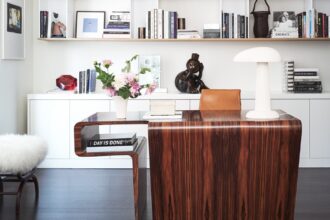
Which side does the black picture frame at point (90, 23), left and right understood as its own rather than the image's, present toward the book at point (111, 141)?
front

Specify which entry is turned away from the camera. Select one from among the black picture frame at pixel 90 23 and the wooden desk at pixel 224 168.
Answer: the wooden desk

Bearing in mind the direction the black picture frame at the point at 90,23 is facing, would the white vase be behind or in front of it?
in front

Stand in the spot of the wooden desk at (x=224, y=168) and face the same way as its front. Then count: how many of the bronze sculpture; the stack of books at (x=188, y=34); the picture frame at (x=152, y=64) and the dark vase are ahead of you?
4

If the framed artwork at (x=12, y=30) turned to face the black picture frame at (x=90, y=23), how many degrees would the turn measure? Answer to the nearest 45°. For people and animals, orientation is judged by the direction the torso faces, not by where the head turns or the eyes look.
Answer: approximately 90° to its left

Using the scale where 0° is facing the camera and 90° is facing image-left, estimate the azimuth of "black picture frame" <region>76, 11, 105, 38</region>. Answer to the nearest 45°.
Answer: approximately 0°

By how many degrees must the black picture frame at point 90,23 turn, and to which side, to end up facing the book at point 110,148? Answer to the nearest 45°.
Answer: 0° — it already faces it

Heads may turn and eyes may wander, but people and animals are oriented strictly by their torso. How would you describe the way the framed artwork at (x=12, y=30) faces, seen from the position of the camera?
facing the viewer and to the right of the viewer

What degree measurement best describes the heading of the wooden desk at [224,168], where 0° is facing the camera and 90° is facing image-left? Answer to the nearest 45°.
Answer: approximately 180°

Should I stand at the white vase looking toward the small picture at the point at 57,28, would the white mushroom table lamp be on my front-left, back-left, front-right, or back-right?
back-right

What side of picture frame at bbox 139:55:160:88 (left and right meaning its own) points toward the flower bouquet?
front

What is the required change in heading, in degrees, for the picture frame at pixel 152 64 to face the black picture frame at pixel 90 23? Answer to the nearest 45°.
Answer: approximately 90° to its right
